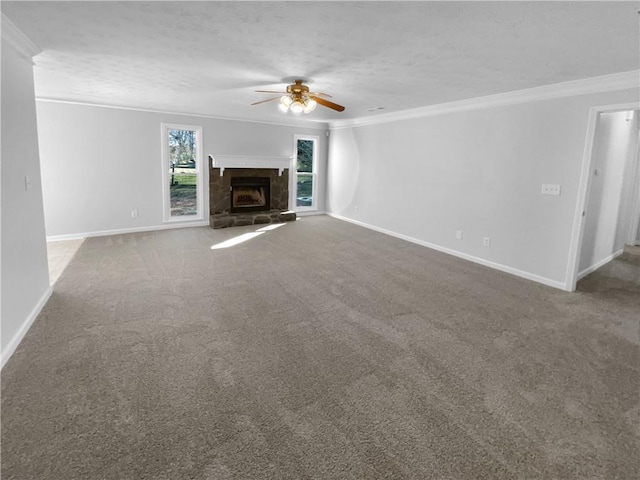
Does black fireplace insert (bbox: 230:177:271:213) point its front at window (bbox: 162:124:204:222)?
no

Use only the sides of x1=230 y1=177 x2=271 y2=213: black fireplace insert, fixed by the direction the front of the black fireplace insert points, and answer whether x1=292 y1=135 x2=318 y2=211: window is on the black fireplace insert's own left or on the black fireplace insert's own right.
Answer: on the black fireplace insert's own left

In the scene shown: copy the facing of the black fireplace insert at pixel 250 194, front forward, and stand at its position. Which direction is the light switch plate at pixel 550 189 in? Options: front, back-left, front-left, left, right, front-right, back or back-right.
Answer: front-left

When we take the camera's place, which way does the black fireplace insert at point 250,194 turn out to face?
facing the viewer
